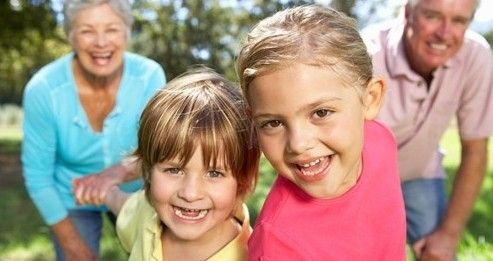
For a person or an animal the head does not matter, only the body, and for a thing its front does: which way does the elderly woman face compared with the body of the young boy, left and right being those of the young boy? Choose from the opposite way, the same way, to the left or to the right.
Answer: the same way

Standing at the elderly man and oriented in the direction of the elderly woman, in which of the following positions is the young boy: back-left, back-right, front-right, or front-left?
front-left

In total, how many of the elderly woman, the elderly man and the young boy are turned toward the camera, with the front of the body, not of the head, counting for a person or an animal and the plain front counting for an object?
3

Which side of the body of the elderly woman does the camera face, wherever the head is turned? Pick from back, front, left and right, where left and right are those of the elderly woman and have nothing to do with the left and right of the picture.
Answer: front

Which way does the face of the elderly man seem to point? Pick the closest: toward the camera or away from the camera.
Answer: toward the camera

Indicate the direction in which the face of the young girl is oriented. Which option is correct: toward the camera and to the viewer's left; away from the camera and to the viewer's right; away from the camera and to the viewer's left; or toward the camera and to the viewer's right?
toward the camera and to the viewer's left

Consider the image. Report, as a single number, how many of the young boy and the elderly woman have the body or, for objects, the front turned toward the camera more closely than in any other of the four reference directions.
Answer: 2

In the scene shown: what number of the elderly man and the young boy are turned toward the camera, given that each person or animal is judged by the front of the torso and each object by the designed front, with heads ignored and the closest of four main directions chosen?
2

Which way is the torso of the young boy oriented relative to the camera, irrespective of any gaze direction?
toward the camera

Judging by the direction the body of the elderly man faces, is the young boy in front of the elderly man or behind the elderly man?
in front

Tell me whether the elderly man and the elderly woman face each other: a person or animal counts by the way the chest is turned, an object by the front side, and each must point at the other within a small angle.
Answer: no

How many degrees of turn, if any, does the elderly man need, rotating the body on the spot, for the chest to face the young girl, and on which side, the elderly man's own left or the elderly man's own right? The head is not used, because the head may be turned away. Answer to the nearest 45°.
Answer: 0° — they already face them

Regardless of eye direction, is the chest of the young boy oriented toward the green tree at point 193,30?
no

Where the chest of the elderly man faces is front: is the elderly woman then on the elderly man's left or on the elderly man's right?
on the elderly man's right
